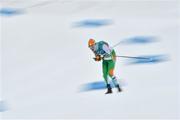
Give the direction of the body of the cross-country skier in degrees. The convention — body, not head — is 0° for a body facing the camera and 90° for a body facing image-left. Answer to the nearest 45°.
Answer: approximately 45°
